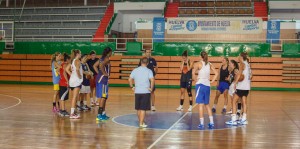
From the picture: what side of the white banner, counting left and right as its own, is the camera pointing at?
front

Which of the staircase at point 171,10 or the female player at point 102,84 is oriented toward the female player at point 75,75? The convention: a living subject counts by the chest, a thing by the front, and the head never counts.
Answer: the staircase

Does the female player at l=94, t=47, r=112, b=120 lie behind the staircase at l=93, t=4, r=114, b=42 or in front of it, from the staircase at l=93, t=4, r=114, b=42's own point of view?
in front

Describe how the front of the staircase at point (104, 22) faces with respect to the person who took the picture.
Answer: facing the viewer

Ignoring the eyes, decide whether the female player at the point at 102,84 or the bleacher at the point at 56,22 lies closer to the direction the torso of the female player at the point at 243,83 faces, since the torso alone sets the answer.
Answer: the female player

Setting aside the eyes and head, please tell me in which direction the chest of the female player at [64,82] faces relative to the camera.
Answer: to the viewer's right

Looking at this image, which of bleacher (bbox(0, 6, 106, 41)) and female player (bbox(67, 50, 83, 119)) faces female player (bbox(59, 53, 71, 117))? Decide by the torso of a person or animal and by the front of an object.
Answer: the bleacher

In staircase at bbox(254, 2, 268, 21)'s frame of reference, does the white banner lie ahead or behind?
ahead

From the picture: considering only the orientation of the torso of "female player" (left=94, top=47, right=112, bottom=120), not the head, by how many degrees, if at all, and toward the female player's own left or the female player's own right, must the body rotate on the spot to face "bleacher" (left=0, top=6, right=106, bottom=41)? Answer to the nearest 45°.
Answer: approximately 90° to the female player's own left

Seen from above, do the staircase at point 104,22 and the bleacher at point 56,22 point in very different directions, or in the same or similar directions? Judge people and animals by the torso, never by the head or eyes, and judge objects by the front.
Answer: same or similar directions

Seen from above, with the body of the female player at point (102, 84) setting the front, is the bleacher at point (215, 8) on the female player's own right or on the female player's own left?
on the female player's own left

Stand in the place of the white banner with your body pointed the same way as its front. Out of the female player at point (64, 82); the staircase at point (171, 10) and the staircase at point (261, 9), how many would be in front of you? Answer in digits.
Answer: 1

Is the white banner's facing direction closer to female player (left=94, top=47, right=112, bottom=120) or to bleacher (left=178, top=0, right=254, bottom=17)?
the female player

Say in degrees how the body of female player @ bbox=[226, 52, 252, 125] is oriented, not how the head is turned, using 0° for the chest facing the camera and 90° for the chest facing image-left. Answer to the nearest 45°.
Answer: approximately 90°

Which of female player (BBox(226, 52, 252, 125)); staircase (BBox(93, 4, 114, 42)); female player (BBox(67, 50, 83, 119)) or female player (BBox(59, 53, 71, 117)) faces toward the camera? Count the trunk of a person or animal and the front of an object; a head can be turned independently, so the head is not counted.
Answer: the staircase
